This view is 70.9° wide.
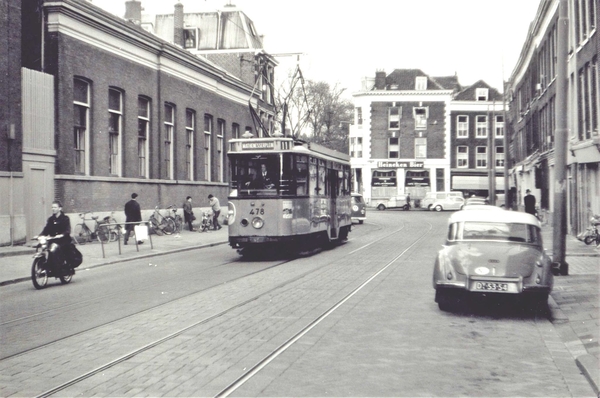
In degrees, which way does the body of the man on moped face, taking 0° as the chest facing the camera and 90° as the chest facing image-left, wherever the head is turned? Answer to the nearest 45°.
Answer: approximately 45°

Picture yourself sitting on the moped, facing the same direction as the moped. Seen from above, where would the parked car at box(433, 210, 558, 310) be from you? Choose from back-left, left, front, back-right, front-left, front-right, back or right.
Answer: left

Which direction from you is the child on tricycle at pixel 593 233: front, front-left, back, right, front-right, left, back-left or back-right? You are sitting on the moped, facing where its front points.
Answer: back-left

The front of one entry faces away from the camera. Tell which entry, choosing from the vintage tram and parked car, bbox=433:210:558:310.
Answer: the parked car

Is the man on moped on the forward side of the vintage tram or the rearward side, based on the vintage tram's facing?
on the forward side

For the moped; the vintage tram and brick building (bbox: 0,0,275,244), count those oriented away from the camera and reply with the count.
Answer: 0

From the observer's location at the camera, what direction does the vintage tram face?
facing the viewer and to the left of the viewer

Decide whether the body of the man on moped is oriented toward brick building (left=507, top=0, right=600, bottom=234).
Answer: no

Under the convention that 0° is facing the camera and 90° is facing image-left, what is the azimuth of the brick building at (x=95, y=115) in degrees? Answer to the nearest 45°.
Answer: approximately 315°

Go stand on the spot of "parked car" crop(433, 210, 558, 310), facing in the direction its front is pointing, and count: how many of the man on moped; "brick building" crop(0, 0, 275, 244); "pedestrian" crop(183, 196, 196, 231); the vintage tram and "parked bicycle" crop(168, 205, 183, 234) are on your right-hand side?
0

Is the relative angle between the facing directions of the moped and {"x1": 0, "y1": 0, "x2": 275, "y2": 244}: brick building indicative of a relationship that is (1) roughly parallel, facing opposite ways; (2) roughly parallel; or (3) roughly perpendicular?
roughly perpendicular

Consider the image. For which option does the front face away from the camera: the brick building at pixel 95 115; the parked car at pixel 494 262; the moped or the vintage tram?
the parked car

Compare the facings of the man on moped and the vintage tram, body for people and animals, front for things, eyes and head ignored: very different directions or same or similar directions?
same or similar directions

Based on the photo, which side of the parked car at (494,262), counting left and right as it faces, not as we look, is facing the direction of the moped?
left

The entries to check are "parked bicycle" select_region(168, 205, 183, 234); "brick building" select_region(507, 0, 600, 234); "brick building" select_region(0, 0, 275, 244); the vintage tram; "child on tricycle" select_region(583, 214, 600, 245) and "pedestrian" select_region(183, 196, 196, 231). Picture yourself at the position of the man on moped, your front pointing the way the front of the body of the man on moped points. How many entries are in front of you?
0

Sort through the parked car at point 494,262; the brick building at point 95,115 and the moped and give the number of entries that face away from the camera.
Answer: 1

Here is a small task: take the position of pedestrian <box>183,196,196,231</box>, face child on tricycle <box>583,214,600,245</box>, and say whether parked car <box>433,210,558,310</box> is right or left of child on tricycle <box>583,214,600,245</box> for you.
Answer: right

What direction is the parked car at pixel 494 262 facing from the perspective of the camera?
away from the camera

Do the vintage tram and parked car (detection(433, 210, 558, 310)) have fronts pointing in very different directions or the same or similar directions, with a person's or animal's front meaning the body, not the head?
very different directions

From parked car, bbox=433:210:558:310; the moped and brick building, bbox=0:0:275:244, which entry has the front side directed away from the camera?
the parked car
